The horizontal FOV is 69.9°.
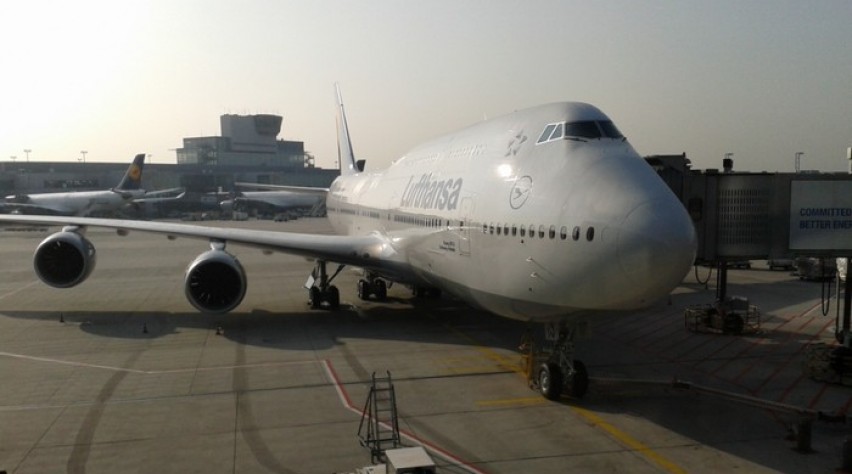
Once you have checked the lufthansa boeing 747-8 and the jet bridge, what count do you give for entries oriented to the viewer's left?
1

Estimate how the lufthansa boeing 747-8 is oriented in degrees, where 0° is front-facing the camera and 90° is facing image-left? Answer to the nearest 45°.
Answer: approximately 315°

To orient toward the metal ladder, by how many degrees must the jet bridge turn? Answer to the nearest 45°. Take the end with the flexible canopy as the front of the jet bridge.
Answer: approximately 45° to its left

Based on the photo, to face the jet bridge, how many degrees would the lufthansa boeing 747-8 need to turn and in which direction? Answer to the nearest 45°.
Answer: approximately 45° to its left

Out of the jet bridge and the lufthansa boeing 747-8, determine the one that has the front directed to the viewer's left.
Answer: the jet bridge

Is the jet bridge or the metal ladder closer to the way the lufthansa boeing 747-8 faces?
the jet bridge

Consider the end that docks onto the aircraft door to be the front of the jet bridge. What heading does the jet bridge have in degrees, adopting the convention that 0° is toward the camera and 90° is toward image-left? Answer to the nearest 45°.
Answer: approximately 90°

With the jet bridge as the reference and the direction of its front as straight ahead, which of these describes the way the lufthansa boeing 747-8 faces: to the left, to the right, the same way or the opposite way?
the opposite way
